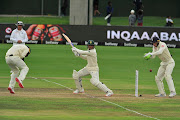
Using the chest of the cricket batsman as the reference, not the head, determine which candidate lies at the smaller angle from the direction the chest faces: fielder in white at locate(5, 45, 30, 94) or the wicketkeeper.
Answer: the fielder in white

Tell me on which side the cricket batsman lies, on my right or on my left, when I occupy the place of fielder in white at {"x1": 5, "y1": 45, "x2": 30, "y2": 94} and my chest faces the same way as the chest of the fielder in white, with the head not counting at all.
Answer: on my right

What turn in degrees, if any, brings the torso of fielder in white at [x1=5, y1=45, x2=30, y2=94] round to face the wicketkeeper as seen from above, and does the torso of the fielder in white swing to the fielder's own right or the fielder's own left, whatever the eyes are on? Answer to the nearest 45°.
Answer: approximately 45° to the fielder's own right

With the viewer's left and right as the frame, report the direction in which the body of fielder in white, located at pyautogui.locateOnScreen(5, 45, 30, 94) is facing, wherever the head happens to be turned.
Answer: facing away from the viewer and to the right of the viewer

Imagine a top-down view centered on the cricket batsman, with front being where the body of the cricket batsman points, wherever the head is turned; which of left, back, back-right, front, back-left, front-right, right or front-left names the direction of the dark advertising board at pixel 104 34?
back-right

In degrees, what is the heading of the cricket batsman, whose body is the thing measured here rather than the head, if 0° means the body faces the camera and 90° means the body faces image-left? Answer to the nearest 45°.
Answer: approximately 45°

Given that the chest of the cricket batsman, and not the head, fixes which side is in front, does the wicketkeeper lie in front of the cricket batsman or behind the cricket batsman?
behind
